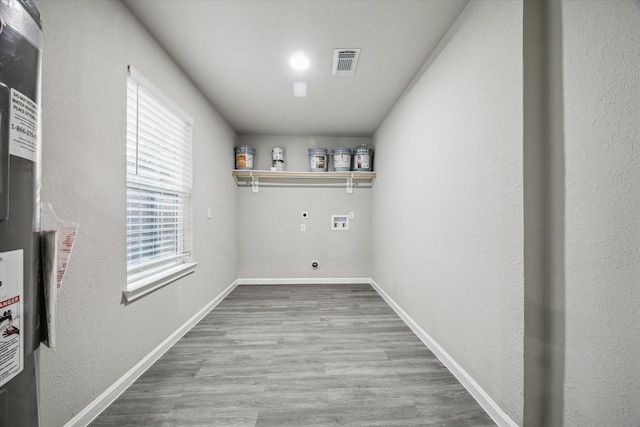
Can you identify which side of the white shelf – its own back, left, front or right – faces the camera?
front

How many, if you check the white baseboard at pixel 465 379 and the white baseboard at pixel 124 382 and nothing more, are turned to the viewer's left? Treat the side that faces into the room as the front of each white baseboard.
1

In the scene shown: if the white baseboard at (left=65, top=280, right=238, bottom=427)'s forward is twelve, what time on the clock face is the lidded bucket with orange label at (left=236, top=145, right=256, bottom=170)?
The lidded bucket with orange label is roughly at 10 o'clock from the white baseboard.

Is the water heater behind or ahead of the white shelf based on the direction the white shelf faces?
ahead

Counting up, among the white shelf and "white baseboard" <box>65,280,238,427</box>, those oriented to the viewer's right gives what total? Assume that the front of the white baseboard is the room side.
1

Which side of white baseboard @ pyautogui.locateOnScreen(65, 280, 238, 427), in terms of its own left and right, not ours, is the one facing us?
right

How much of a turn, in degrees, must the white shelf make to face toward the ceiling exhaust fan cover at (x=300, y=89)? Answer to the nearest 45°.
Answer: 0° — it already faces it

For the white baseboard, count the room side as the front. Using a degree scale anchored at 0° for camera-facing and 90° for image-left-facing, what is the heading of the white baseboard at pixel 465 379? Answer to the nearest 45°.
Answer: approximately 90°

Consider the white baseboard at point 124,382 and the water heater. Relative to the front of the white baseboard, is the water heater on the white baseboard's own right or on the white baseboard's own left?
on the white baseboard's own right

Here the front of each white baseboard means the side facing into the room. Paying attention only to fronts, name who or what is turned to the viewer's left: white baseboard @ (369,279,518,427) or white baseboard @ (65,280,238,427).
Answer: white baseboard @ (369,279,518,427)
